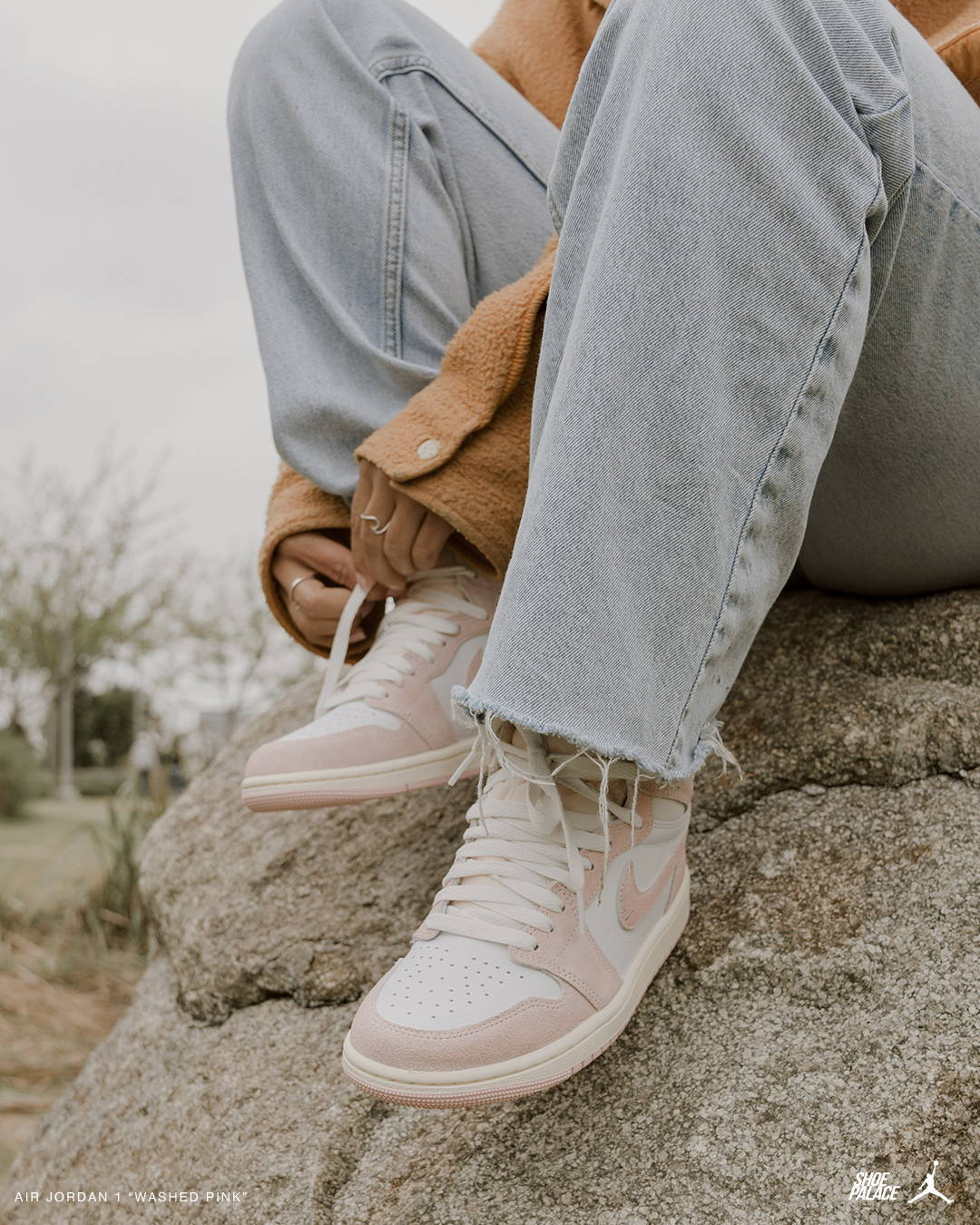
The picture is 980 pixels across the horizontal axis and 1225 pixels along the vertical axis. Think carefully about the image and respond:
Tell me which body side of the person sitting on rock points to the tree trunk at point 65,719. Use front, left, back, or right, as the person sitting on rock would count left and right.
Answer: right

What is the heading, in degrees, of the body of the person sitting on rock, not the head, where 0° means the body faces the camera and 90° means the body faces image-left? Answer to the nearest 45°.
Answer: approximately 45°
